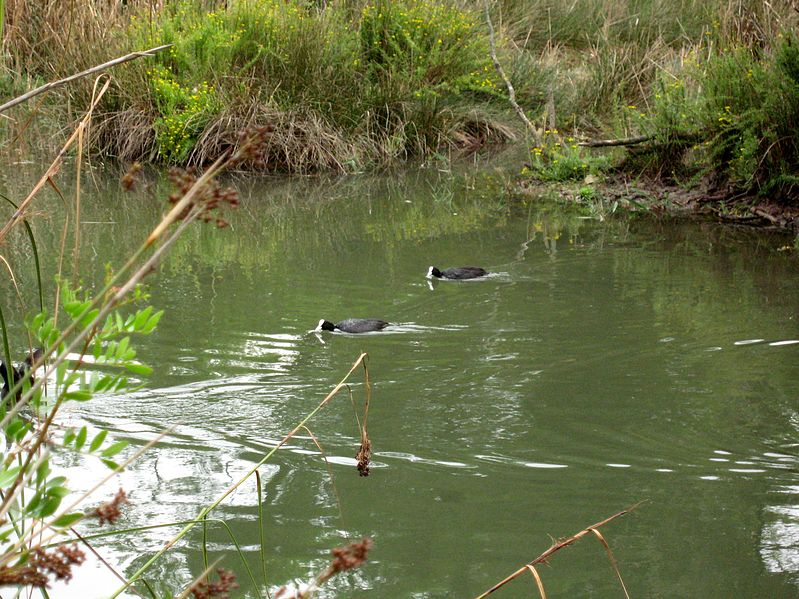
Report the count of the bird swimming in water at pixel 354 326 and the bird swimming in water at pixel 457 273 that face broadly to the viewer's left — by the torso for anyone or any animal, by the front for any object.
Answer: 2

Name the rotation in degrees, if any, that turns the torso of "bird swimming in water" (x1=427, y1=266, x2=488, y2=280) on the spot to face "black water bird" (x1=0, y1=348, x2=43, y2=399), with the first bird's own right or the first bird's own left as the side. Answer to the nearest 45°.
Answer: approximately 45° to the first bird's own left

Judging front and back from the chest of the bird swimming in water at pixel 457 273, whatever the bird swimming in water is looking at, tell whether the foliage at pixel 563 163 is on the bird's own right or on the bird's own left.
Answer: on the bird's own right

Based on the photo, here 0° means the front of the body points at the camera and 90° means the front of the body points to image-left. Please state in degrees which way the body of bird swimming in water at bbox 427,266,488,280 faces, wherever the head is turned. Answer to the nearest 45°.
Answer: approximately 90°

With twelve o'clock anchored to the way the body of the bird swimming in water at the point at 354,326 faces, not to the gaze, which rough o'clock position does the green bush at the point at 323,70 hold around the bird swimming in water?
The green bush is roughly at 3 o'clock from the bird swimming in water.

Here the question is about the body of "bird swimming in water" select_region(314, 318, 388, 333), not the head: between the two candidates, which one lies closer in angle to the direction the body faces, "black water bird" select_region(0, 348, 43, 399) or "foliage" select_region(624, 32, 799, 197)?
the black water bird

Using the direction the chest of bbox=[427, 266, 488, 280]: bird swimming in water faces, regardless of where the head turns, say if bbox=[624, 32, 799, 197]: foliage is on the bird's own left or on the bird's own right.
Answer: on the bird's own right

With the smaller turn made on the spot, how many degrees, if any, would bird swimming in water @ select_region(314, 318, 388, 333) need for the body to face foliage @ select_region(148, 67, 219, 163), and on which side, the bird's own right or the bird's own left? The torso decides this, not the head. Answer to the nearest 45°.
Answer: approximately 90° to the bird's own right

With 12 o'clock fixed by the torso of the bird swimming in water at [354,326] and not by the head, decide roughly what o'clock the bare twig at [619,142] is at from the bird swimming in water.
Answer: The bare twig is roughly at 4 o'clock from the bird swimming in water.

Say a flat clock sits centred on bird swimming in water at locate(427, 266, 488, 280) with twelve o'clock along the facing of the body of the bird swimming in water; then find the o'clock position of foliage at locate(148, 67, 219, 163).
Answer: The foliage is roughly at 2 o'clock from the bird swimming in water.

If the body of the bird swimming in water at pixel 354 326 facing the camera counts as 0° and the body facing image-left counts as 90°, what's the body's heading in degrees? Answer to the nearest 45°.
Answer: approximately 90°

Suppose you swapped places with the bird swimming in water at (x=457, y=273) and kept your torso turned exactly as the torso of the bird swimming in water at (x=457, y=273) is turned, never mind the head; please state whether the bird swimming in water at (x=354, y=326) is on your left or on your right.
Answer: on your left
